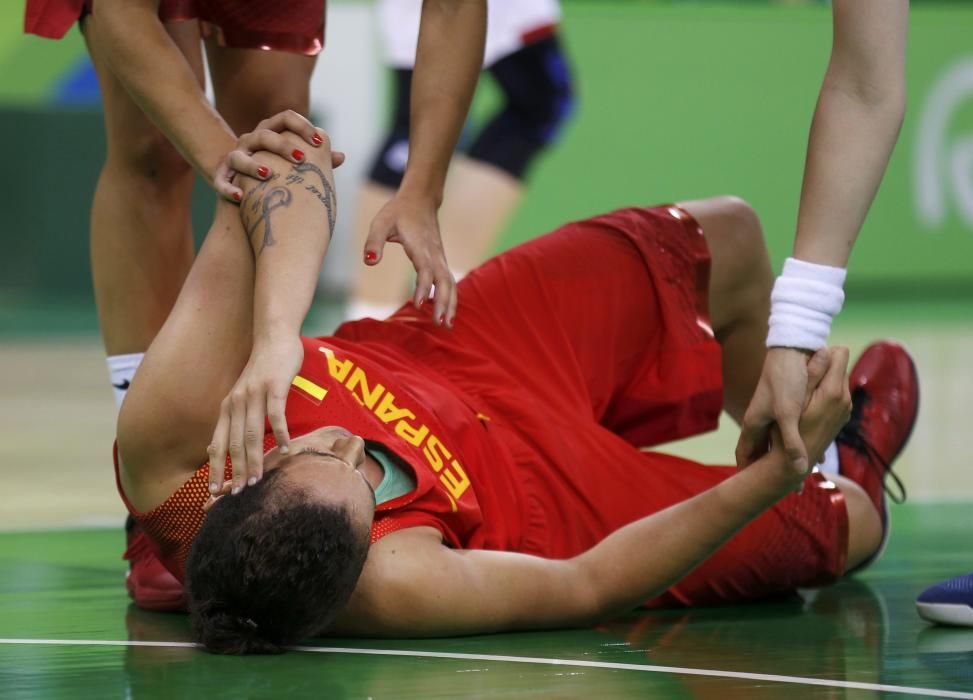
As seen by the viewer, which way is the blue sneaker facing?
to the viewer's left

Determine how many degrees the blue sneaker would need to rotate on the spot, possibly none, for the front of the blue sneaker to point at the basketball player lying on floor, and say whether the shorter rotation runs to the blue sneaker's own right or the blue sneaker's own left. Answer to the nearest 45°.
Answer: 0° — it already faces them
